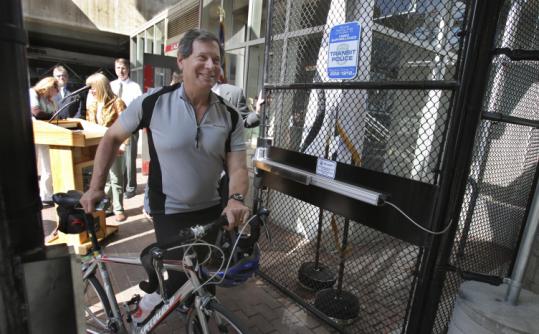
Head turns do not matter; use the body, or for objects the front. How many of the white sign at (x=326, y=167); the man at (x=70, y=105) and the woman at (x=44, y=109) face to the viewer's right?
1

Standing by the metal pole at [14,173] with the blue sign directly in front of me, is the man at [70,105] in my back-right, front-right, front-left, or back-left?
front-left

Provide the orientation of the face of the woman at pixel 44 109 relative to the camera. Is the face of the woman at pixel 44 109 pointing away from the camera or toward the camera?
toward the camera

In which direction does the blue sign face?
toward the camera

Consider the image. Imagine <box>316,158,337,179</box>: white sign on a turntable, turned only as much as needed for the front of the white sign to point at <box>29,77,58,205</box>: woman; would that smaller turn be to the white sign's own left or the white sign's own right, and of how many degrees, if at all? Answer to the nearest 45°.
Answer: approximately 90° to the white sign's own right

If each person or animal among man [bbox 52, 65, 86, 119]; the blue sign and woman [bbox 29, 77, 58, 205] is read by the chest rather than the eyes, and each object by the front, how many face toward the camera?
2

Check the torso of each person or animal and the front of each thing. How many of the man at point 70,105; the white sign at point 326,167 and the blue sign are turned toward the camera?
3

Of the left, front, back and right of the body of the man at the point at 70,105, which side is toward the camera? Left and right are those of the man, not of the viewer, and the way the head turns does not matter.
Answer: front

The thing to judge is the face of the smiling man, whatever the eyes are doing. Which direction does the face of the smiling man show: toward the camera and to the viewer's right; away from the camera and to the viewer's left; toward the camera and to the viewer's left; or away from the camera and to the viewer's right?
toward the camera and to the viewer's right

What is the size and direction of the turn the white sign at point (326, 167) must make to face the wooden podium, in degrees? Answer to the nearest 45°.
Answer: approximately 90° to its right

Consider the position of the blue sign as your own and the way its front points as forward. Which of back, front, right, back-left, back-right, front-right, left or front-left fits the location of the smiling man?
front-right
